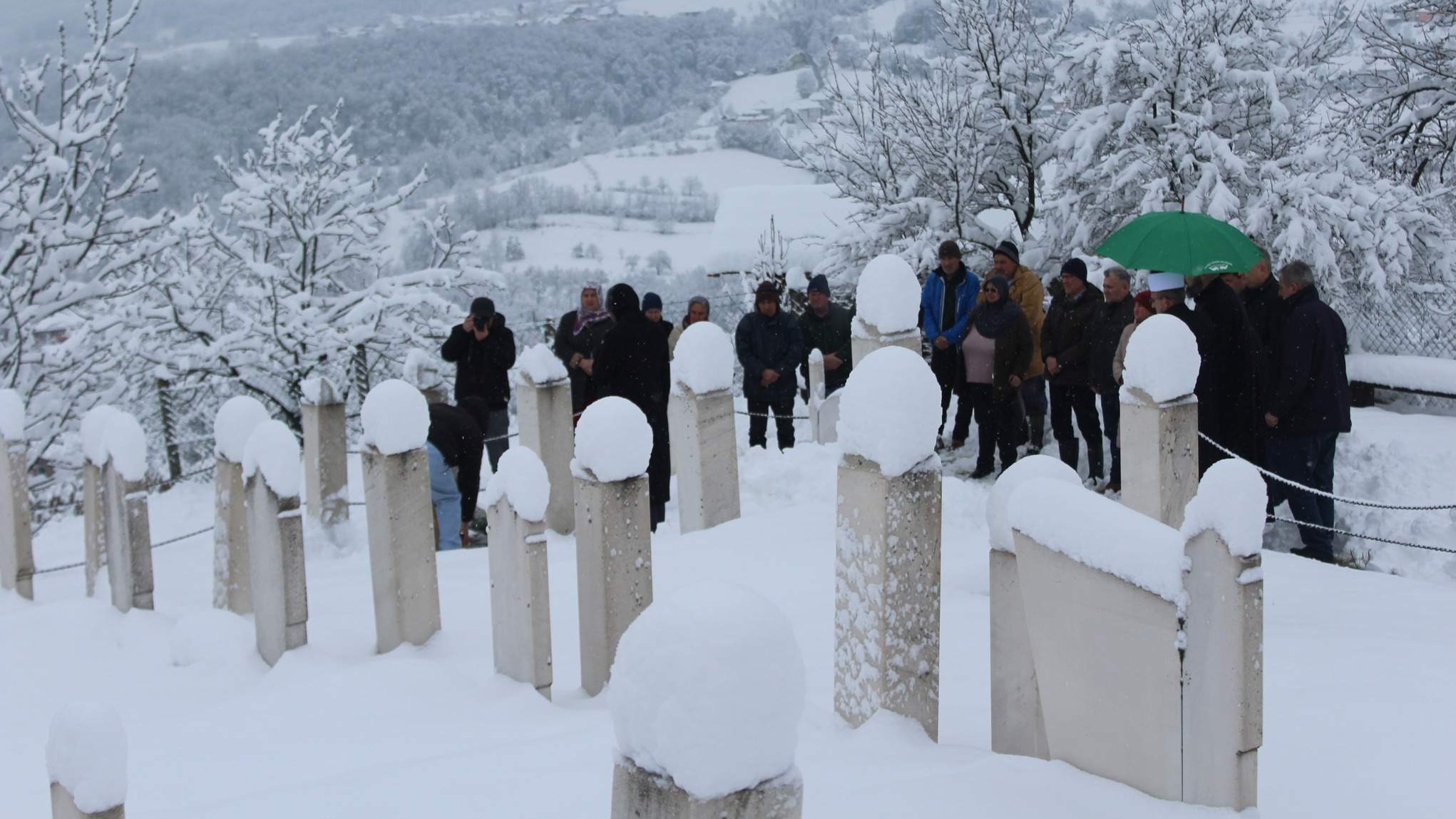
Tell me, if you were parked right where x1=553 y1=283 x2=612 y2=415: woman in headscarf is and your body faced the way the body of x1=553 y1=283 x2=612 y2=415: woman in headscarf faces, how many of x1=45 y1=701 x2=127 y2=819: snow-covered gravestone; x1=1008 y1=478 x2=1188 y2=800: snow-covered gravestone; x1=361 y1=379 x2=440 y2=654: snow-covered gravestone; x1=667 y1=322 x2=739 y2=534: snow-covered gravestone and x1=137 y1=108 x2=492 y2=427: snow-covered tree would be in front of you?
4

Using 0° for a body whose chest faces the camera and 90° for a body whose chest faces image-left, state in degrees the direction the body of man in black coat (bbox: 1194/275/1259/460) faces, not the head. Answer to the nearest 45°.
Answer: approximately 90°

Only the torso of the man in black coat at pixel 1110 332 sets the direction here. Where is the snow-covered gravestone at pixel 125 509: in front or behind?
in front

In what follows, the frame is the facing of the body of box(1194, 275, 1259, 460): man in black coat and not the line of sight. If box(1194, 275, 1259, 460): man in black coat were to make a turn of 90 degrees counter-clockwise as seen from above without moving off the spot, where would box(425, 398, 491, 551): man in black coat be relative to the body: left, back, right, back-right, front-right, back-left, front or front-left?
right

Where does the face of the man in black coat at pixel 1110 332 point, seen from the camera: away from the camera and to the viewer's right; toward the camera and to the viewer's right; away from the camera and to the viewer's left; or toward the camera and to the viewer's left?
toward the camera and to the viewer's left

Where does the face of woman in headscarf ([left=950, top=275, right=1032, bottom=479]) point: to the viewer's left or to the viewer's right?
to the viewer's left

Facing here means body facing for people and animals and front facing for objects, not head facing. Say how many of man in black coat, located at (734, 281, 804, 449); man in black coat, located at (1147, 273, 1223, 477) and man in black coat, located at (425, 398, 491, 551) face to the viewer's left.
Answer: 1

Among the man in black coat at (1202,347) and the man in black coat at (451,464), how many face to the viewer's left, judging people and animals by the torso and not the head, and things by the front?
1

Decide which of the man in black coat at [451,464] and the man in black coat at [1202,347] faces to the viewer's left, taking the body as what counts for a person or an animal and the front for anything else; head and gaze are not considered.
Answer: the man in black coat at [1202,347]

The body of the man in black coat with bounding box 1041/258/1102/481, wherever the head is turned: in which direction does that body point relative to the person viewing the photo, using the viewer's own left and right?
facing the viewer and to the left of the viewer

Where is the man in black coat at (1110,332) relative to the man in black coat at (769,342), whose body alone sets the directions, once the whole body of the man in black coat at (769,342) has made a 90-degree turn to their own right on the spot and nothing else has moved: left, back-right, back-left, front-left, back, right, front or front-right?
back-left

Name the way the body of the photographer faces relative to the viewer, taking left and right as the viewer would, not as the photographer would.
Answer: facing the viewer

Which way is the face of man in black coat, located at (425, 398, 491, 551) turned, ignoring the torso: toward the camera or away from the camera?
away from the camera

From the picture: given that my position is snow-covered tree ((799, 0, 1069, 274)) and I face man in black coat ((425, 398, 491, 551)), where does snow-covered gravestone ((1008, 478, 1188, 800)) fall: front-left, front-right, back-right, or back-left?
front-left

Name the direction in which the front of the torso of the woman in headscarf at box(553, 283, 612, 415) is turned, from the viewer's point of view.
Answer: toward the camera
